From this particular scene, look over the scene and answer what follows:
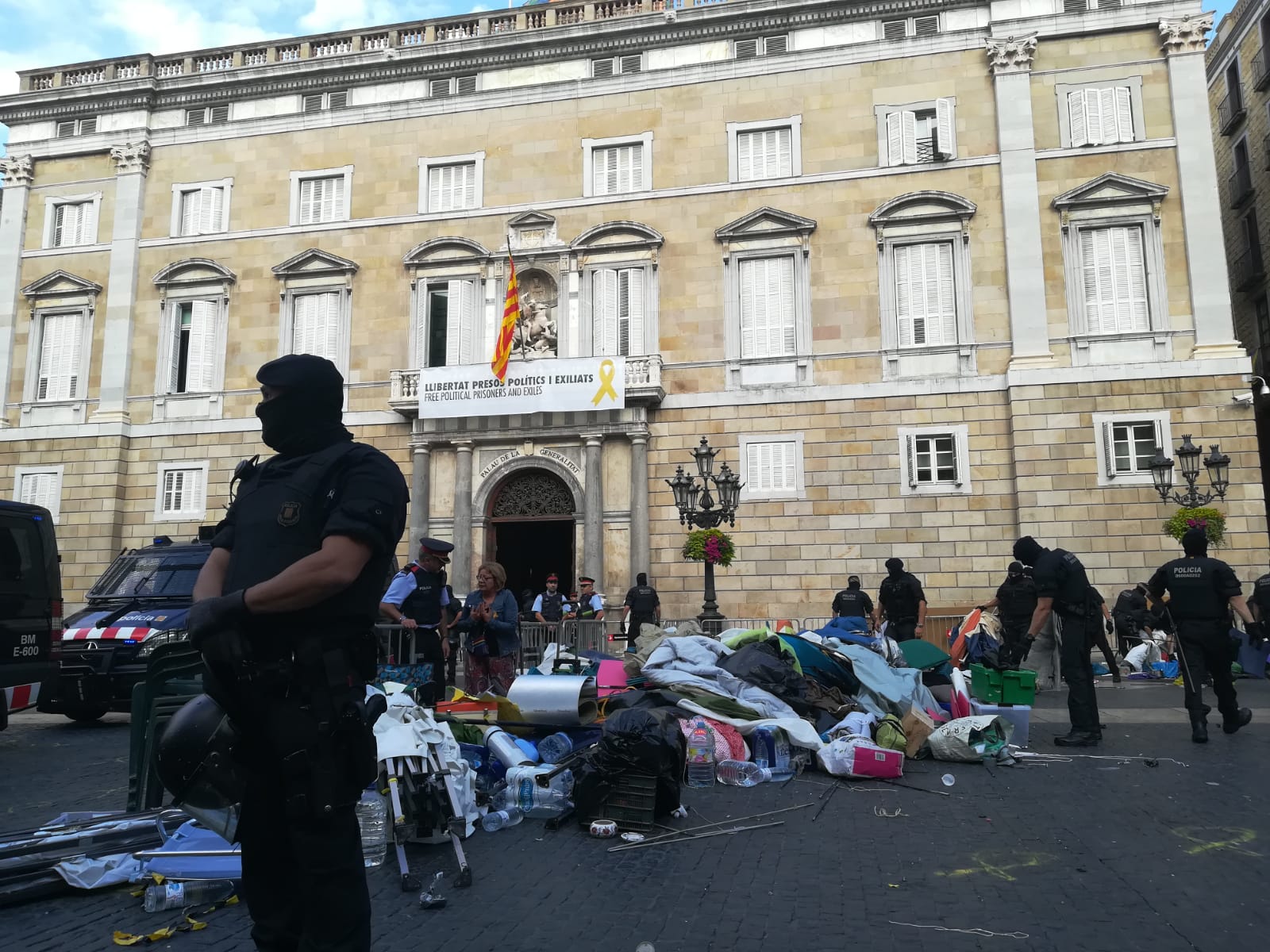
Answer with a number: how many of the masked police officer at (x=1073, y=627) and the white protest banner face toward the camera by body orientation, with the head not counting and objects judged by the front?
1

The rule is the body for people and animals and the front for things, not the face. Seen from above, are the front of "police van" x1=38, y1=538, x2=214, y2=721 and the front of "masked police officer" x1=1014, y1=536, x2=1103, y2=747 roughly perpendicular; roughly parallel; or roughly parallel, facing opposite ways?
roughly perpendicular

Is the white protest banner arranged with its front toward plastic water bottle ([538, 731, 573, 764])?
yes

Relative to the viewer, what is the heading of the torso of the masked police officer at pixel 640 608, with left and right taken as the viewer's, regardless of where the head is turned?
facing away from the viewer

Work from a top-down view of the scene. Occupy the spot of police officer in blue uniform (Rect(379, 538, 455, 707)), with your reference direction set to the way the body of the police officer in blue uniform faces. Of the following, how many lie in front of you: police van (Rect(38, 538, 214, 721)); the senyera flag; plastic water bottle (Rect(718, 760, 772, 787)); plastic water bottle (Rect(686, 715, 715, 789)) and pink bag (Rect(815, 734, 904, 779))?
3

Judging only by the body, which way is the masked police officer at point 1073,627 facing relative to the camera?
to the viewer's left

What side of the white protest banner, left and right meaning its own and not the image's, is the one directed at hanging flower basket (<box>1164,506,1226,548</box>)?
left

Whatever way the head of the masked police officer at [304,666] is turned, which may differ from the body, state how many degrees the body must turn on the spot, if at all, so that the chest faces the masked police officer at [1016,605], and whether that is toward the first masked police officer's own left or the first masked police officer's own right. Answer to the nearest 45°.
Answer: approximately 180°

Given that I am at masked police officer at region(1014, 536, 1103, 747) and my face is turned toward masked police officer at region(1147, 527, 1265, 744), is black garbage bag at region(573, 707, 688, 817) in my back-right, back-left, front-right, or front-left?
back-right

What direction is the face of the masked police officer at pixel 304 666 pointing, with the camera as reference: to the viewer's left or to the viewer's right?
to the viewer's left

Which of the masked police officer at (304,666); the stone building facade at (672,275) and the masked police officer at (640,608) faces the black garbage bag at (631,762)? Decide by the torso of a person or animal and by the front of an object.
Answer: the stone building facade
